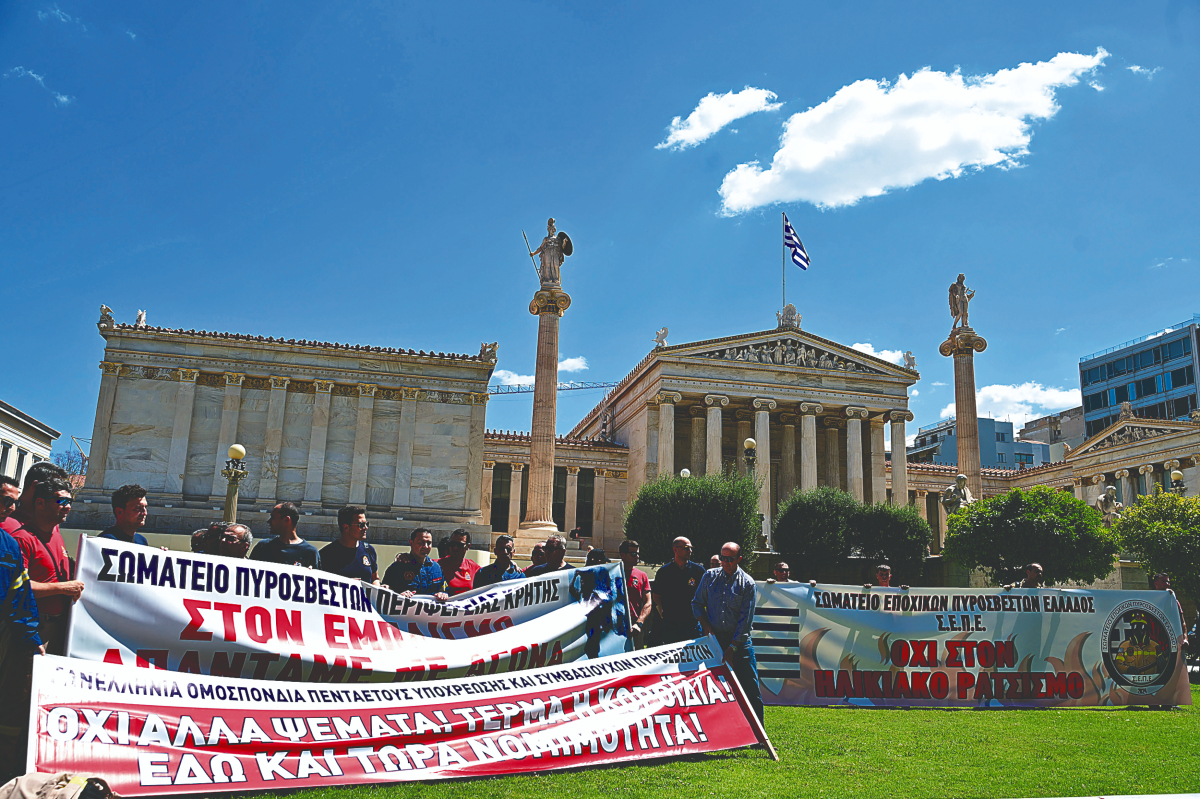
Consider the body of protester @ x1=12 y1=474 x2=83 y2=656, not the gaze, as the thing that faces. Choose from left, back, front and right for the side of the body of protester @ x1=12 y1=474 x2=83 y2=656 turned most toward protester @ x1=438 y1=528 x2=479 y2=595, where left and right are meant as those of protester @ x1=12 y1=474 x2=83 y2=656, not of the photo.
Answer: left

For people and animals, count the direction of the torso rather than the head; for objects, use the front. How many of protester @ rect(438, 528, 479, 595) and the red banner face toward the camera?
2

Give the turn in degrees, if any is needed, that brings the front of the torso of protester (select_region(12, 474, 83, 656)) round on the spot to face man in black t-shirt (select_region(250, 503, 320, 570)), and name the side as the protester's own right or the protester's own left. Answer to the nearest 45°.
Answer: approximately 90° to the protester's own left

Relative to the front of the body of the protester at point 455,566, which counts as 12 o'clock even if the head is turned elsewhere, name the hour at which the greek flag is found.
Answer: The greek flag is roughly at 7 o'clock from the protester.

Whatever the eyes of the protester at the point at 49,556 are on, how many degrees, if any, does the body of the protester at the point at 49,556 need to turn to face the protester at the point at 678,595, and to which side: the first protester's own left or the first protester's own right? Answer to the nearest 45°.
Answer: approximately 45° to the first protester's own left

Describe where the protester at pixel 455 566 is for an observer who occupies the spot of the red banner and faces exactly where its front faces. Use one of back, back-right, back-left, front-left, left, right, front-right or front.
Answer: back

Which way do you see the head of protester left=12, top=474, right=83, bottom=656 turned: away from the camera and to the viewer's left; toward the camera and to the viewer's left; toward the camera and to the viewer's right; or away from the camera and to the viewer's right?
toward the camera and to the viewer's right

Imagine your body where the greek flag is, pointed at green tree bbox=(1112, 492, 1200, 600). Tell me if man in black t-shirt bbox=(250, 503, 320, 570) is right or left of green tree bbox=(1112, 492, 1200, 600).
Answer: right

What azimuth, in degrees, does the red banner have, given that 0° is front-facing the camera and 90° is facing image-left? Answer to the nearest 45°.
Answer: approximately 0°

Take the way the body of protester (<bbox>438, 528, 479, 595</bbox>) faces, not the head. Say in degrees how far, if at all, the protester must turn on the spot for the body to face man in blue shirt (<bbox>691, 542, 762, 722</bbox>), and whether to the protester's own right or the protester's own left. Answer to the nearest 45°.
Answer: approximately 45° to the protester's own left
